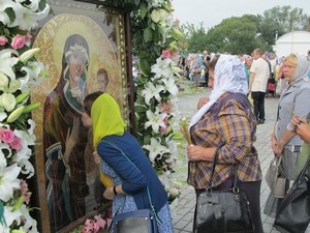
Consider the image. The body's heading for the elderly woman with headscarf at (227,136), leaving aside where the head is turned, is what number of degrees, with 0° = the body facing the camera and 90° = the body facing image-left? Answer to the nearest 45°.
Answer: approximately 90°

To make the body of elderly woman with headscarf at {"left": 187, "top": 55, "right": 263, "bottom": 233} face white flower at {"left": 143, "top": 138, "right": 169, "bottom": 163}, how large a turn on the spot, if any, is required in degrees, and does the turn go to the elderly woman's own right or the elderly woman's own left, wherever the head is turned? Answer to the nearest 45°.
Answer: approximately 45° to the elderly woman's own right

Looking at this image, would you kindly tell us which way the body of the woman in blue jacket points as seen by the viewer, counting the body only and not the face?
to the viewer's left

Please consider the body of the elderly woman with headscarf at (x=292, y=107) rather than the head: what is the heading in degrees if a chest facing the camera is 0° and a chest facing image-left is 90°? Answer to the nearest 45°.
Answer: approximately 90°

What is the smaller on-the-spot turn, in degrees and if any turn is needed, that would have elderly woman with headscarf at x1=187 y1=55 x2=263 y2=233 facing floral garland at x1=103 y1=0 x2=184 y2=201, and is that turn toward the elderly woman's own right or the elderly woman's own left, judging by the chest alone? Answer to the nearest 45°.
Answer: approximately 45° to the elderly woman's own right

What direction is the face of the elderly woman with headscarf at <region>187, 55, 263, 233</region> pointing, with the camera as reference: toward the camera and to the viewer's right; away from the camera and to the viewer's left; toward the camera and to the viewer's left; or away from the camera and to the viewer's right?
away from the camera and to the viewer's left

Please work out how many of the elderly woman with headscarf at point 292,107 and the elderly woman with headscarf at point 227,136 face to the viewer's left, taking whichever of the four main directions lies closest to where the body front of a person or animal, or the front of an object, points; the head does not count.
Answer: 2

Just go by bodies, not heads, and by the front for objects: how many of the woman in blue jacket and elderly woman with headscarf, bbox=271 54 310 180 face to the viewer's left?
2

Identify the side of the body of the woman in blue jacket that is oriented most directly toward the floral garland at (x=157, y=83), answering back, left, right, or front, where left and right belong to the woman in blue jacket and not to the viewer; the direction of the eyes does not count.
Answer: right

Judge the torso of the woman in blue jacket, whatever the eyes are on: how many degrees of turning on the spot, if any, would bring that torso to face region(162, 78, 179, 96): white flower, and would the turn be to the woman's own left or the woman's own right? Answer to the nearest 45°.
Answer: approximately 135° to the woman's own right

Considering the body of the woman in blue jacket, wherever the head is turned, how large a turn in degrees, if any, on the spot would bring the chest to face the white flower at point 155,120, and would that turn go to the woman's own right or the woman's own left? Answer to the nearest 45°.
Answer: approximately 90° to the woman's own right
